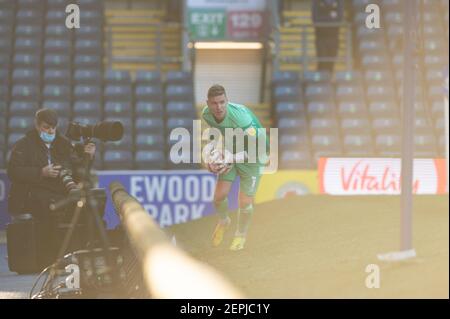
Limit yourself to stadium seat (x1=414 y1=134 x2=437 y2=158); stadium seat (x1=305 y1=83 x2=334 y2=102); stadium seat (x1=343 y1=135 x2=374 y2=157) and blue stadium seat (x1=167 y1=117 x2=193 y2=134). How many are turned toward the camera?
4

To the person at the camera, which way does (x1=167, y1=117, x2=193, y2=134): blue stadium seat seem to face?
facing the viewer

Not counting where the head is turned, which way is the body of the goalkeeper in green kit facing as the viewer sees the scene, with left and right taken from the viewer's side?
facing the viewer and to the left of the viewer

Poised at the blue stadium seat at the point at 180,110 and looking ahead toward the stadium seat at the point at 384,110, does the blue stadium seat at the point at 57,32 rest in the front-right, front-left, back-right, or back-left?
back-left

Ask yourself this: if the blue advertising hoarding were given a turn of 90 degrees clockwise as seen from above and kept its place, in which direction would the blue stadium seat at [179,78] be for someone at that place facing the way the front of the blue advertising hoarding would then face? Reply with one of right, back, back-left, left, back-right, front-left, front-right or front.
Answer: right

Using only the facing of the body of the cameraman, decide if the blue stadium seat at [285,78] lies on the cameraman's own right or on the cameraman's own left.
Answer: on the cameraman's own left

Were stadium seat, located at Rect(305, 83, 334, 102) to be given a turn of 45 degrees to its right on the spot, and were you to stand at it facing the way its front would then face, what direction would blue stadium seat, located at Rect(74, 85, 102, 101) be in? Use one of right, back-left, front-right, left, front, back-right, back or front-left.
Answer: front-right

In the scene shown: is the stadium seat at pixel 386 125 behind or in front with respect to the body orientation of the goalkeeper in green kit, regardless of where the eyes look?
behind

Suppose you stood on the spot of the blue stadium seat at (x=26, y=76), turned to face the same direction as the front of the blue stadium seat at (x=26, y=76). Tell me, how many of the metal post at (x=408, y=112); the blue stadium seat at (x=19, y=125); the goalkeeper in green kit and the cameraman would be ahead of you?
4

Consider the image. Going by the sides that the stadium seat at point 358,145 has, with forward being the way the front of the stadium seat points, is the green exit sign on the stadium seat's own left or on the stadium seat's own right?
on the stadium seat's own right

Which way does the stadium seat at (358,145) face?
toward the camera

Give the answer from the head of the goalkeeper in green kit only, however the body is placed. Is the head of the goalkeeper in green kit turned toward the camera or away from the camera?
toward the camera

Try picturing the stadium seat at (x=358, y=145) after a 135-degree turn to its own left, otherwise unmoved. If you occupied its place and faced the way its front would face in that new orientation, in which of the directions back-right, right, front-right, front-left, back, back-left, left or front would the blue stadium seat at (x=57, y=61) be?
back-left

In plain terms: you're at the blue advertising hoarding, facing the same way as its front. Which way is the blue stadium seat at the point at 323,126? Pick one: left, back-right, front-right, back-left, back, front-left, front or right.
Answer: back-left

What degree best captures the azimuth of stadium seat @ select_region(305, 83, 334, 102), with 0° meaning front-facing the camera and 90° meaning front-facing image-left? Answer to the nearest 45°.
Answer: approximately 0°

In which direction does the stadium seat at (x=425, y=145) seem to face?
toward the camera

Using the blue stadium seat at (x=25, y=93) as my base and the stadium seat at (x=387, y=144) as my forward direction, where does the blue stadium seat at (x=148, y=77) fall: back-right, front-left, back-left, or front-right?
front-left

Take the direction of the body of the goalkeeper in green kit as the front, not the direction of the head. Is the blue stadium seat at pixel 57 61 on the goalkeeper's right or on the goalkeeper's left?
on the goalkeeper's right

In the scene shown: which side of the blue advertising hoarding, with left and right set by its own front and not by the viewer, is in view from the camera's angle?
front

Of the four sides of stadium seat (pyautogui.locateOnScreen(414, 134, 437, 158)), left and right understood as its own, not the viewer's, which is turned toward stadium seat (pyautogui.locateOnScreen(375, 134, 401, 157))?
right

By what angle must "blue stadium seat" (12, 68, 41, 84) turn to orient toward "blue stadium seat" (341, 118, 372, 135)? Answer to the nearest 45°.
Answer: approximately 90° to its left

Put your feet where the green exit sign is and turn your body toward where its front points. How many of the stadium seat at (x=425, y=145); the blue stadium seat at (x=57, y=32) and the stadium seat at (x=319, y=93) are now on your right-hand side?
1
